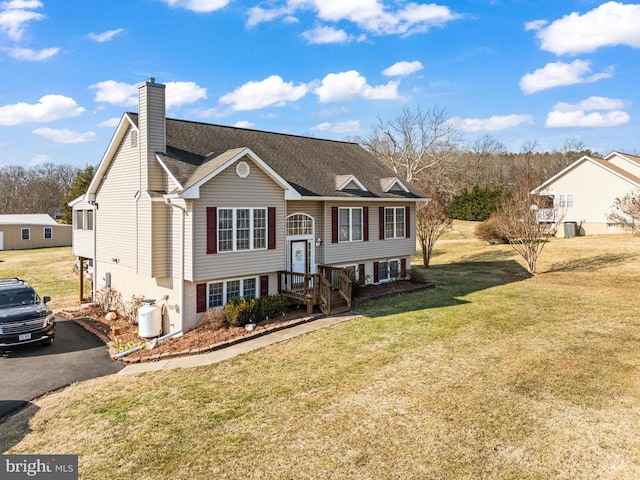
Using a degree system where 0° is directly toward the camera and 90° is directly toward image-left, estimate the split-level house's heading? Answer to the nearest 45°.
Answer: approximately 315°

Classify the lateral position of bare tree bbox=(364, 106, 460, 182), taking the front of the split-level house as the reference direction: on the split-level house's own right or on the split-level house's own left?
on the split-level house's own left

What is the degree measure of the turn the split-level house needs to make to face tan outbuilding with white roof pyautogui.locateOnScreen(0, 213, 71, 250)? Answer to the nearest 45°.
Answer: approximately 180°

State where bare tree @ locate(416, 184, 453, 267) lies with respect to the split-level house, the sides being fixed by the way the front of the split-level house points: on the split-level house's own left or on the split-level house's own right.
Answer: on the split-level house's own left

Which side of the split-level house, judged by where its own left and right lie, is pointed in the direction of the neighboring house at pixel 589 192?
left
